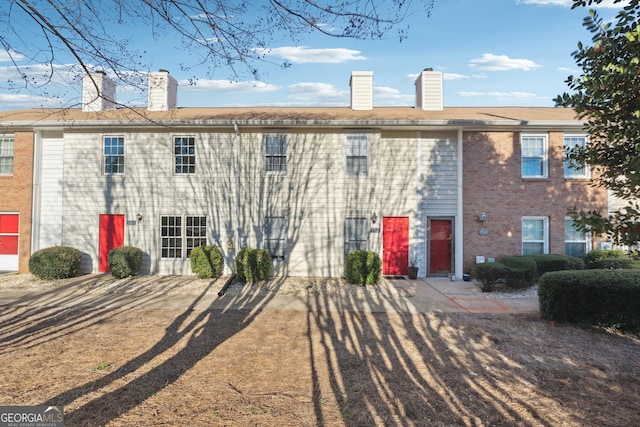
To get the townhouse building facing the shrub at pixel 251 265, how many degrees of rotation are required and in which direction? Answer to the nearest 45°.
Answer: approximately 45° to its right

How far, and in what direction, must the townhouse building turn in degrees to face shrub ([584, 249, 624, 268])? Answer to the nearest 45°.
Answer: approximately 90° to its left

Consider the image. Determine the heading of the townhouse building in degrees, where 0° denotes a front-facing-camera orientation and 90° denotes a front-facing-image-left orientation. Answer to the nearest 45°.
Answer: approximately 0°

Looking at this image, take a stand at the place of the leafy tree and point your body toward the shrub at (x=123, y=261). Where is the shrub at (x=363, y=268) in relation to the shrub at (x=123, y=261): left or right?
right

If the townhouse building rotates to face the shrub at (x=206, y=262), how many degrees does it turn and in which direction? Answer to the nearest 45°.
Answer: approximately 90° to its right
